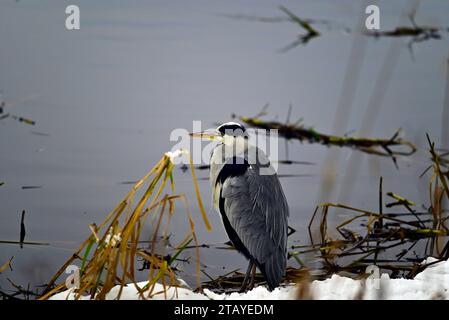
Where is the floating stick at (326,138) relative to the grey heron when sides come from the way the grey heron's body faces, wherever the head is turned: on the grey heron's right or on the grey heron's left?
on the grey heron's right

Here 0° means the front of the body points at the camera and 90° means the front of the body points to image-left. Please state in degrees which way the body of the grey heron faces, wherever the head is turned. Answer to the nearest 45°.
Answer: approximately 90°
